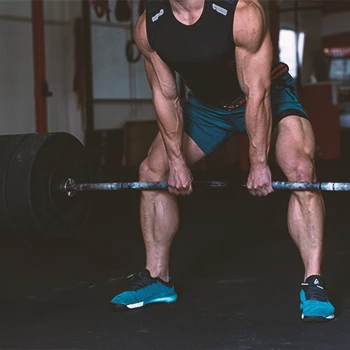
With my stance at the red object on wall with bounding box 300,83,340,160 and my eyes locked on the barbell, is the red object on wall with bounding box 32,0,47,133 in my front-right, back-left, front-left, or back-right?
front-right

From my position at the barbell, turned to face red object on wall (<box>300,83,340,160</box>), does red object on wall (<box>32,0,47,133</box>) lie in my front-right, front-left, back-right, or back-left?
front-left

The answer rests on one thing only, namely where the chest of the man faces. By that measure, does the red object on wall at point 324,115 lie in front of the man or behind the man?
behind

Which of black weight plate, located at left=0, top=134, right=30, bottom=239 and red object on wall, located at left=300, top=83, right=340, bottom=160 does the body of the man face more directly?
the black weight plate

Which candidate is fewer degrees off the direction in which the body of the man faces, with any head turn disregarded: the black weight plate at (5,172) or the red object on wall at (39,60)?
the black weight plate

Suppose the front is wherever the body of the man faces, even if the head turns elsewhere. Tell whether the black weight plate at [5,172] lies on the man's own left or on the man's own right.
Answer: on the man's own right

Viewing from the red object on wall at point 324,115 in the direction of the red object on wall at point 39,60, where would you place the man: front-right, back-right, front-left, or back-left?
front-left

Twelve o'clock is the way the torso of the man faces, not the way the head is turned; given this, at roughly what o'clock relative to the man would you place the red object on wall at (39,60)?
The red object on wall is roughly at 4 o'clock from the man.
